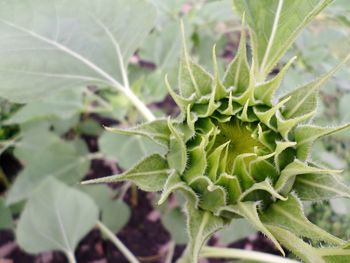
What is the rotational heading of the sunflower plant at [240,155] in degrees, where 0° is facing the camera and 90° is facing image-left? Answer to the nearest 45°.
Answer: approximately 0°
